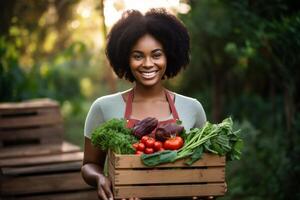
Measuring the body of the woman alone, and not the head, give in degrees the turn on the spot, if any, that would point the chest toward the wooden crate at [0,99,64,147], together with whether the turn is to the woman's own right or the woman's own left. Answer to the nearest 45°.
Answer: approximately 135° to the woman's own right

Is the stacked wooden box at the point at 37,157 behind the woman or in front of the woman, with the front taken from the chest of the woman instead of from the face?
behind

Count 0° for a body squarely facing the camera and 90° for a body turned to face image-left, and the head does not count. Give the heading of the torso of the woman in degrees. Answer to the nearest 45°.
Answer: approximately 0°
